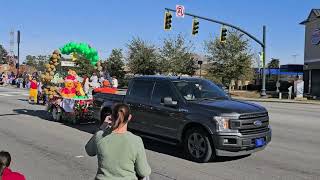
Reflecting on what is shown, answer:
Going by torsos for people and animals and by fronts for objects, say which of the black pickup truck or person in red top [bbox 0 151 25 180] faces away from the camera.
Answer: the person in red top

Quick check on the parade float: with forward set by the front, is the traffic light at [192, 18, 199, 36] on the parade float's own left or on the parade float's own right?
on the parade float's own left

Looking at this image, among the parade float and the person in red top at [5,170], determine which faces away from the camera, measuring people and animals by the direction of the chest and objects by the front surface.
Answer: the person in red top

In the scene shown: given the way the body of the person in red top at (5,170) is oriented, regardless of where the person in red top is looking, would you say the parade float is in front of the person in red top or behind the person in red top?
in front

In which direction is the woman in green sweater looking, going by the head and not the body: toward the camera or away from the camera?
away from the camera

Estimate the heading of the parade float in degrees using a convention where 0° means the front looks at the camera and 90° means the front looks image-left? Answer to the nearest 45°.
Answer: approximately 315°

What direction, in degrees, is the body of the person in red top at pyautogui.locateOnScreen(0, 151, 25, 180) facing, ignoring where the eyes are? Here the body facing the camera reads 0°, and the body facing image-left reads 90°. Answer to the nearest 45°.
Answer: approximately 180°

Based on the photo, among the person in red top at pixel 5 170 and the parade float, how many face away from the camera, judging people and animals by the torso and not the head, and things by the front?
1

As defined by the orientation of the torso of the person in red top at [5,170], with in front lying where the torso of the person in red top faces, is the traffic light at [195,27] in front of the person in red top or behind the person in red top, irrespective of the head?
in front

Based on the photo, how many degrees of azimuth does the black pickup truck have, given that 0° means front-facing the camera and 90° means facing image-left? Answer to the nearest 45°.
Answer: approximately 315°

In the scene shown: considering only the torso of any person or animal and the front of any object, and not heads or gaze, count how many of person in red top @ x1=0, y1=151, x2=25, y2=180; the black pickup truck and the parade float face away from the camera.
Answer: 1

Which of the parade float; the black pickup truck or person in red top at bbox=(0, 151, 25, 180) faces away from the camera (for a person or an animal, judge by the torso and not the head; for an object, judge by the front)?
the person in red top

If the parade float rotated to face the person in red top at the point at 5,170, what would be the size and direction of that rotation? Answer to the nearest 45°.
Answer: approximately 45° to its right

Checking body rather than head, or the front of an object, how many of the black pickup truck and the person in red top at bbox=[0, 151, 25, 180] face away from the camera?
1
